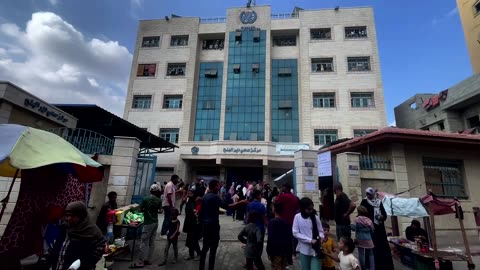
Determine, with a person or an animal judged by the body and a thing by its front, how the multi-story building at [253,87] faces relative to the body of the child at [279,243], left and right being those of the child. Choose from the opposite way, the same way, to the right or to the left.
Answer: the opposite way

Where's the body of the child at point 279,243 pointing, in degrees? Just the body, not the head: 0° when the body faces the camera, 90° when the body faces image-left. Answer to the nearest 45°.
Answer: approximately 180°

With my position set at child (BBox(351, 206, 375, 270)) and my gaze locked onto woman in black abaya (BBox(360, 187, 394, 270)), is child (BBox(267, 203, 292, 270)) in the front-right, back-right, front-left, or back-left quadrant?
back-left

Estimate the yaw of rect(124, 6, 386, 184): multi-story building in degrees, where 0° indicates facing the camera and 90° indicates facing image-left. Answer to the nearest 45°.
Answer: approximately 0°

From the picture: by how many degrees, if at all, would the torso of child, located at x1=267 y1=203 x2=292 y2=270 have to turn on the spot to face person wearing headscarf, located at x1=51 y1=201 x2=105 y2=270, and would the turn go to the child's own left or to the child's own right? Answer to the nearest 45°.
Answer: approximately 135° to the child's own left
